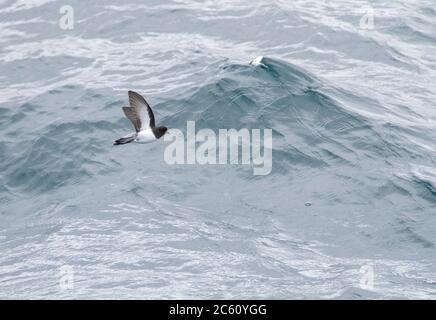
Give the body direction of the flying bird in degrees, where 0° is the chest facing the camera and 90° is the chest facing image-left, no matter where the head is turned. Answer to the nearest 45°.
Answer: approximately 270°
